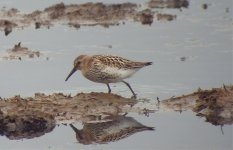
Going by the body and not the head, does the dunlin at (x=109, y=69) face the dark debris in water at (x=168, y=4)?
no

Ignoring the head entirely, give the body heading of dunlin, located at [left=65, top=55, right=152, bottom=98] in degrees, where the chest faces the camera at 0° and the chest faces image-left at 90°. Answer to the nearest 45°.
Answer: approximately 90°
